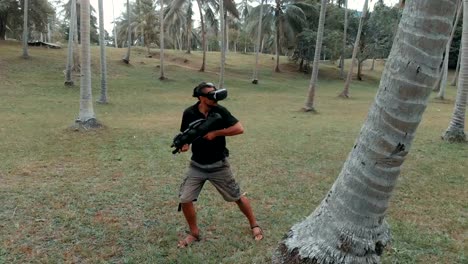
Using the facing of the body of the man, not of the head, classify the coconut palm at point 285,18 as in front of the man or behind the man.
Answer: behind

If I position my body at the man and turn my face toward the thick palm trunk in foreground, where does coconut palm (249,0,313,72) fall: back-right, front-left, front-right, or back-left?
back-left

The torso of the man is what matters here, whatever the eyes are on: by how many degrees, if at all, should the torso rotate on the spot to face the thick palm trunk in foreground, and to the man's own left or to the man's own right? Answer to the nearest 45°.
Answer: approximately 45° to the man's own left

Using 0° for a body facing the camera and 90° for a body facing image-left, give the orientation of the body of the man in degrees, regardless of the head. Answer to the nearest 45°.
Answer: approximately 0°

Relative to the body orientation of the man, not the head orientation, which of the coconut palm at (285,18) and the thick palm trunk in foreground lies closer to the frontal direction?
the thick palm trunk in foreground
